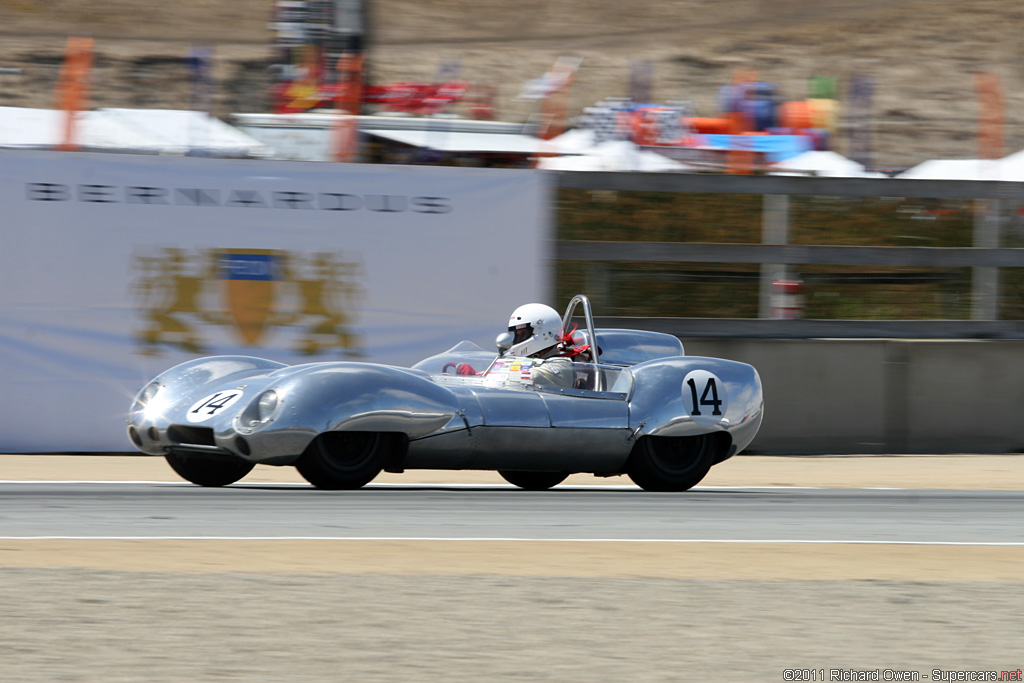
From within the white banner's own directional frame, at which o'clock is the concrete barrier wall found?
The concrete barrier wall is roughly at 9 o'clock from the white banner.

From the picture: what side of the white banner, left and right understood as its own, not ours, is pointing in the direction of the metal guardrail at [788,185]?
left

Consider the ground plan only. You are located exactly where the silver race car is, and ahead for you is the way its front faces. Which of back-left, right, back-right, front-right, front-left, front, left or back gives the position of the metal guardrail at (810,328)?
back

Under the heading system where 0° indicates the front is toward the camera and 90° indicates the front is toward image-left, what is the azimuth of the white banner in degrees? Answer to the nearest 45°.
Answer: approximately 0°

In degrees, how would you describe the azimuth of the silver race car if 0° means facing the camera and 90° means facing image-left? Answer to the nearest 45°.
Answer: approximately 45°

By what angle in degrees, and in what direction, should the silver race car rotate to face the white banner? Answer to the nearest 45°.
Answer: approximately 90° to its right

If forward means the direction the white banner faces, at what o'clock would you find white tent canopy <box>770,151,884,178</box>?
The white tent canopy is roughly at 8 o'clock from the white banner.

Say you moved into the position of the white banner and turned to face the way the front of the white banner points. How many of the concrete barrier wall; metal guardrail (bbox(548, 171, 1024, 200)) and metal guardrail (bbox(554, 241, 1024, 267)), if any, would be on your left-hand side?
3
